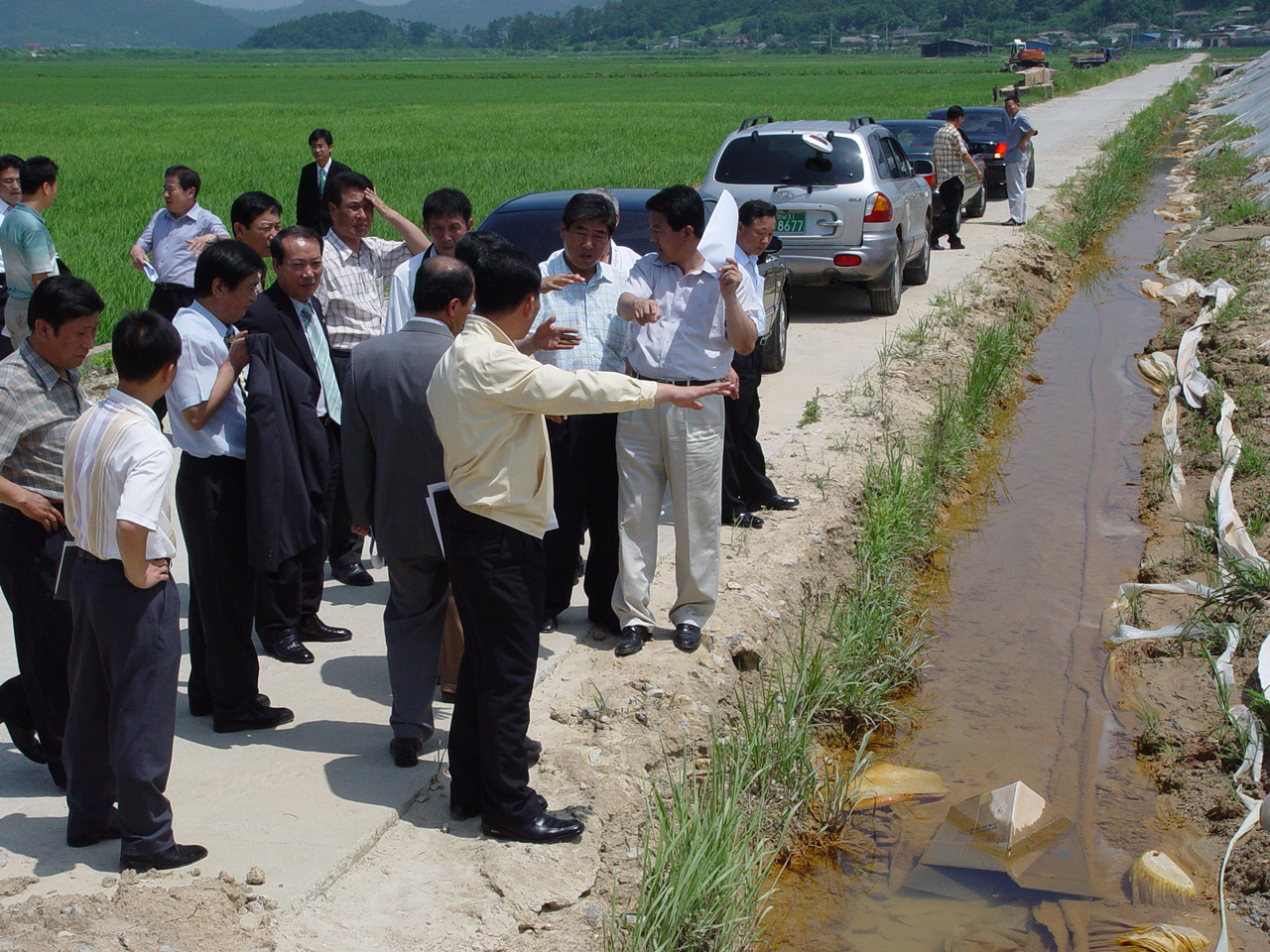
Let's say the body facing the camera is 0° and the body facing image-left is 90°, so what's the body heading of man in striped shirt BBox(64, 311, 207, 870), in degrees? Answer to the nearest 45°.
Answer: approximately 225°

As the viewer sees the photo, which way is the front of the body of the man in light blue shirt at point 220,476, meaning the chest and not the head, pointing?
to the viewer's right

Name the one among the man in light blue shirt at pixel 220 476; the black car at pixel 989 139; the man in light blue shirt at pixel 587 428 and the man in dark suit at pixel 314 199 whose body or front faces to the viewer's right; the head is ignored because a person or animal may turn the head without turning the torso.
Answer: the man in light blue shirt at pixel 220 476

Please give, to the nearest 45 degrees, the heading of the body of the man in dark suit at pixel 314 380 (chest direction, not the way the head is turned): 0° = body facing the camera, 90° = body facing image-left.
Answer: approximately 315°

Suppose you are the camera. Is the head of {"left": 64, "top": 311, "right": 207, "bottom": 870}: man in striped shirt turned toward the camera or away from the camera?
away from the camera

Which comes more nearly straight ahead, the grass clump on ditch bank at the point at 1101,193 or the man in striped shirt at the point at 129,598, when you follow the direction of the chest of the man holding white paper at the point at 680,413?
the man in striped shirt

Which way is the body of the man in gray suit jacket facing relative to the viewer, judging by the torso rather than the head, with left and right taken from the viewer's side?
facing away from the viewer and to the right of the viewer

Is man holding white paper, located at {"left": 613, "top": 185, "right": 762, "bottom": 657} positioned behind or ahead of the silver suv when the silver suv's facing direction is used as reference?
behind

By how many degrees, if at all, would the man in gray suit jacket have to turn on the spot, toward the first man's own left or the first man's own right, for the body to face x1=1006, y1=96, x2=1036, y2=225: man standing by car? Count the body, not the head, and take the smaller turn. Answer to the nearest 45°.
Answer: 0° — they already face them

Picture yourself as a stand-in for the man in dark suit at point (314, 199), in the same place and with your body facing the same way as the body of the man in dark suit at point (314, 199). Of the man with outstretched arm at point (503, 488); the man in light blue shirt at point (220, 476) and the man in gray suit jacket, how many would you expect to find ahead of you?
3

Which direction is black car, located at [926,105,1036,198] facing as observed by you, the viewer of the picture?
facing away from the viewer

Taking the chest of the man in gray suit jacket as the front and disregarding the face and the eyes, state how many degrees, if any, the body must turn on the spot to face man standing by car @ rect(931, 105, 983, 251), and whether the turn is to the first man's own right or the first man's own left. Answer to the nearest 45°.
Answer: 0° — they already face them

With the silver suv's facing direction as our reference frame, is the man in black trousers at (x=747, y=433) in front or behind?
behind
